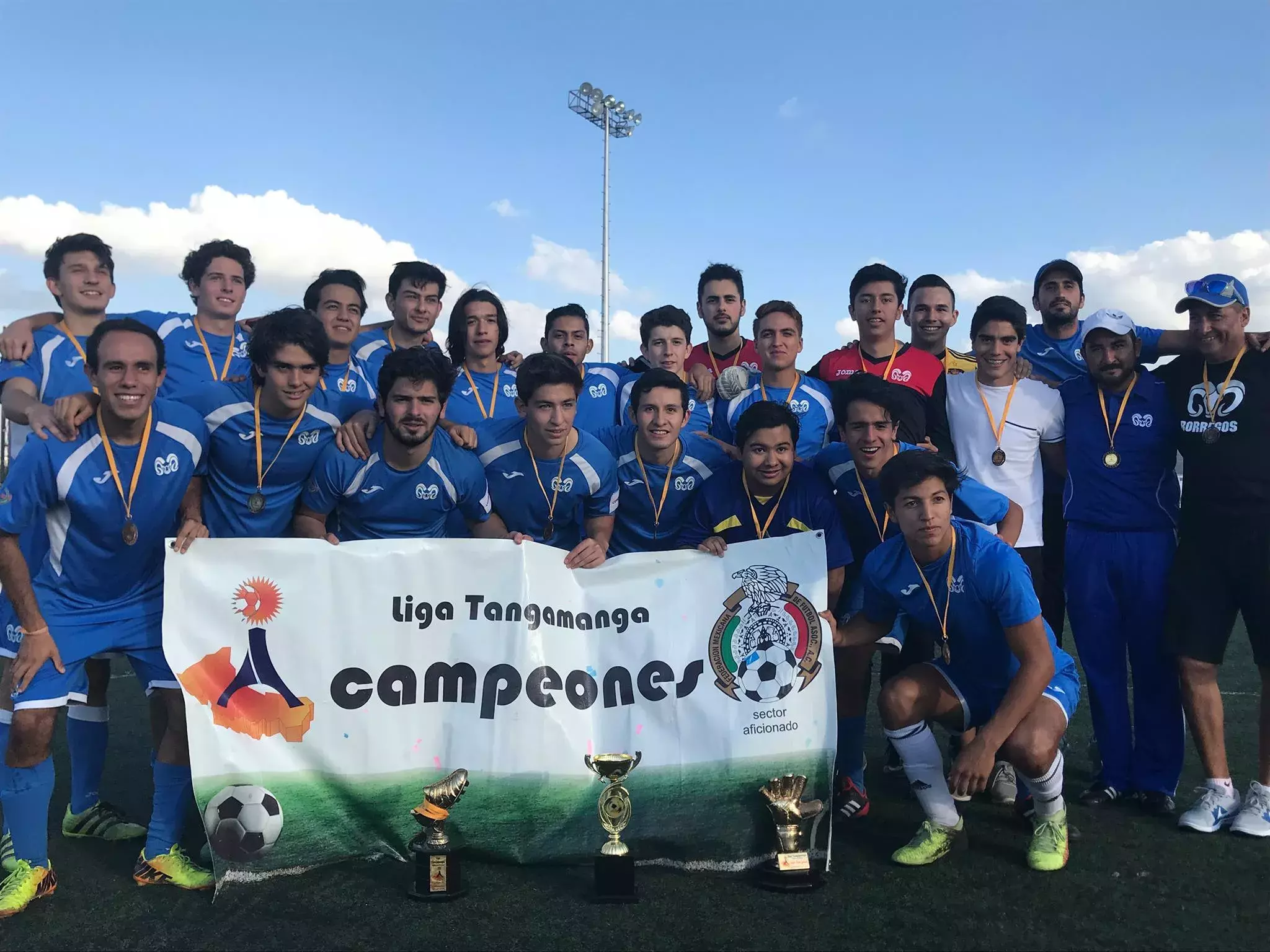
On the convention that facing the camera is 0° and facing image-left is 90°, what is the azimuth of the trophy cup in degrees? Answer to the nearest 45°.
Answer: approximately 0°

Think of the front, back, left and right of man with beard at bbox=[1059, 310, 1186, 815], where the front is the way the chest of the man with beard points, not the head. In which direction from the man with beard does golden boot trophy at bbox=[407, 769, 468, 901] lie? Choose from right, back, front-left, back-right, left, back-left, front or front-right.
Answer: front-right

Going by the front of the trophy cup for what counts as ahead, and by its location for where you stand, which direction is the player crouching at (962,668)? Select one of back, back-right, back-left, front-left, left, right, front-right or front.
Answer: left

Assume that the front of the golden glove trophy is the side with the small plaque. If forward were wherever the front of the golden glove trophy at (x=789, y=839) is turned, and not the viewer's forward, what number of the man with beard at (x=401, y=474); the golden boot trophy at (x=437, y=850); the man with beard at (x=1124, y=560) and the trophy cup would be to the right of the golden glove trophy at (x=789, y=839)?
3

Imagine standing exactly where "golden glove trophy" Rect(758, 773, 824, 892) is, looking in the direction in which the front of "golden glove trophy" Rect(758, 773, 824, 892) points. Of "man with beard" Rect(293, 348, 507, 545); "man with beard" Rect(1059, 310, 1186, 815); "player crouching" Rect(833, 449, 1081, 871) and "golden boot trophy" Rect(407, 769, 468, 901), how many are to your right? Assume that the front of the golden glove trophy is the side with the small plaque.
2

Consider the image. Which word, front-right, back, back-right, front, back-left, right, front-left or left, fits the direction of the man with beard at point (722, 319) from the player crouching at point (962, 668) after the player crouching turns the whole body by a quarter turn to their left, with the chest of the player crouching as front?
back

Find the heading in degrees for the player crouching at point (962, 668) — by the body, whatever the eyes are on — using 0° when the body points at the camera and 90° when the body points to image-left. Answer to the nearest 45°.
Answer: approximately 45°

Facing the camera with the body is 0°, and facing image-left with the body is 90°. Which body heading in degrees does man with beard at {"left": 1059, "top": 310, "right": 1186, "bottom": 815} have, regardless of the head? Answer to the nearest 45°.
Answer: approximately 0°

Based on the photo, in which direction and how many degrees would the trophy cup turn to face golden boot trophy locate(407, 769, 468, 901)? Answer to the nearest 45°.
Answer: approximately 90° to its right
